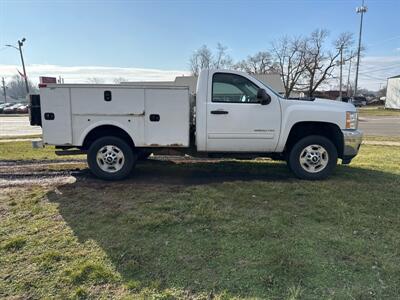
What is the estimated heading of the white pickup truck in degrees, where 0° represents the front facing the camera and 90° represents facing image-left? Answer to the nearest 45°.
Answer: approximately 270°
